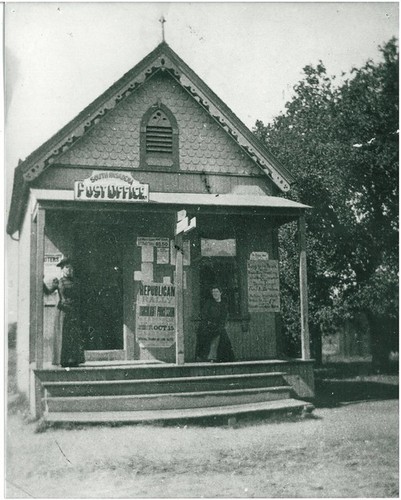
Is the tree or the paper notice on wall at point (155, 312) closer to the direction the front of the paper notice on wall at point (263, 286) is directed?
the paper notice on wall

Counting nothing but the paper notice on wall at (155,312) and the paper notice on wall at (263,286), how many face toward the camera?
2

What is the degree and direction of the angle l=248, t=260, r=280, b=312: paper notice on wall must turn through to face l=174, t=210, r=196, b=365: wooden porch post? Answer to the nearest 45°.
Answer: approximately 45° to its right

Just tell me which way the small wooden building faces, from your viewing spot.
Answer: facing the viewer

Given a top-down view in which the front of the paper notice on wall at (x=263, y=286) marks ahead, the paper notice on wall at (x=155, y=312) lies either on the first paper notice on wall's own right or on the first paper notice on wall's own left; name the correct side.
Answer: on the first paper notice on wall's own right

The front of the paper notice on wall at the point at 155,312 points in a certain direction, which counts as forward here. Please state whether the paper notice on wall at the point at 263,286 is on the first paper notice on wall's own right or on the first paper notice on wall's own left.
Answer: on the first paper notice on wall's own left

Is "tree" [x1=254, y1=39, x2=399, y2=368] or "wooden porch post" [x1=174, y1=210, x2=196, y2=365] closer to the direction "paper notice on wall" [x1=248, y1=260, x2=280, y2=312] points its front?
the wooden porch post

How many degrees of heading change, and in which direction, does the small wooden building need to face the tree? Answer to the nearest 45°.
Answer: approximately 135° to its left

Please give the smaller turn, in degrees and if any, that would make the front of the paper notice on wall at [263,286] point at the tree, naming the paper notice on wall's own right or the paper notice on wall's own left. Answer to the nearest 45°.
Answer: approximately 135° to the paper notice on wall's own left

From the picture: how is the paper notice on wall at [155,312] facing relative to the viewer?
toward the camera
